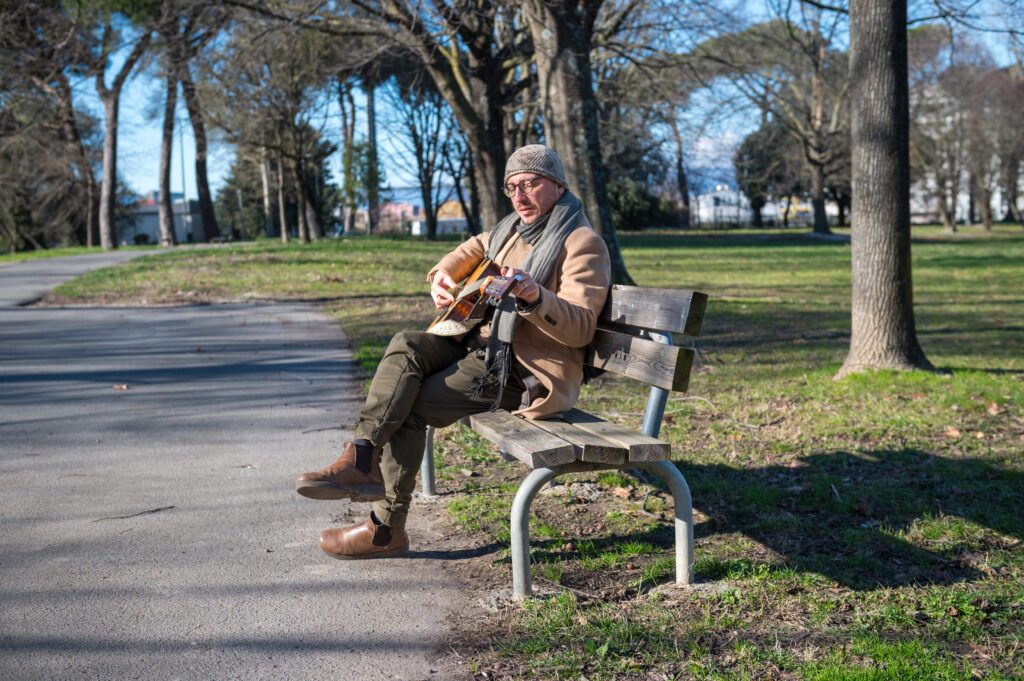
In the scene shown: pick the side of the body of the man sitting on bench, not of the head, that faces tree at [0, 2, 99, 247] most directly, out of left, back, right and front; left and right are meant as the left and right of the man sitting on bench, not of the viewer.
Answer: right

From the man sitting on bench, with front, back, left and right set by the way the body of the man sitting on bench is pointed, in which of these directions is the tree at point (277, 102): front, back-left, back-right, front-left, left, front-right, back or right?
back-right

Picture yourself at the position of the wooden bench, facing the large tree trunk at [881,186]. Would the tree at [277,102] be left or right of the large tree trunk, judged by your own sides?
left

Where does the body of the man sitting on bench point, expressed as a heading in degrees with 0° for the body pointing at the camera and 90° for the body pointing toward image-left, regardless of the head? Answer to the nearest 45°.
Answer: approximately 45°

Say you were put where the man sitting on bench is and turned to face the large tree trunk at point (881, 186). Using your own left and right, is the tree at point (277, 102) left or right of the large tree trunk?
left

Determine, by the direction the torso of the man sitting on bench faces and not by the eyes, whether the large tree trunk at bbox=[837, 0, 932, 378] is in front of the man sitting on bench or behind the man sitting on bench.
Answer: behind
